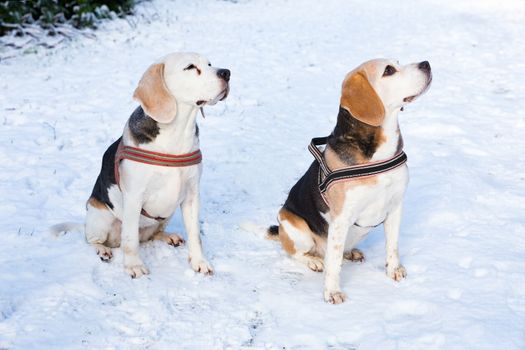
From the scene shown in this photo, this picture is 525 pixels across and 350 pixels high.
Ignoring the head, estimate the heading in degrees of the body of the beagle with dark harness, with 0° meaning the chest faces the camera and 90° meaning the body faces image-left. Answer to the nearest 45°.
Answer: approximately 315°

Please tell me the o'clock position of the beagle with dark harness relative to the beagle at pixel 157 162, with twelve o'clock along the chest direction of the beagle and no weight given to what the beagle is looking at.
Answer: The beagle with dark harness is roughly at 11 o'clock from the beagle.

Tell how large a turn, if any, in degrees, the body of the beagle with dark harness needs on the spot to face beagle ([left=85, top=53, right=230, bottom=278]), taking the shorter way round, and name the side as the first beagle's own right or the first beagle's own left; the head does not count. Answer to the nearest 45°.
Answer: approximately 135° to the first beagle's own right
